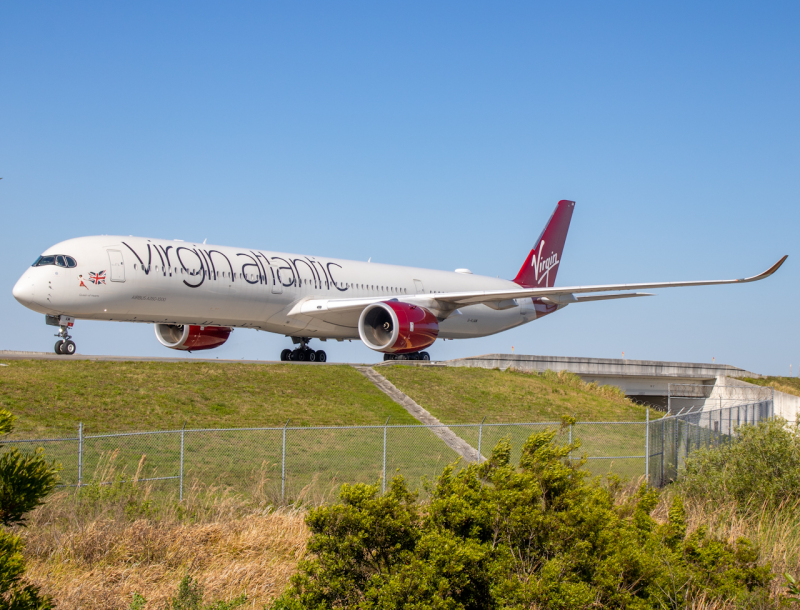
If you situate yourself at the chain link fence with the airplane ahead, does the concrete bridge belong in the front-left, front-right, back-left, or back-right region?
front-right

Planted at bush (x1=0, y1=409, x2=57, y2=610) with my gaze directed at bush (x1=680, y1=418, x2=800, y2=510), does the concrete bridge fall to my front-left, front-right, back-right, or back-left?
front-left

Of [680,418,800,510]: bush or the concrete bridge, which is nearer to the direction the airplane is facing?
the bush

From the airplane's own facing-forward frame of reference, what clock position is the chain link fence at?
The chain link fence is roughly at 10 o'clock from the airplane.

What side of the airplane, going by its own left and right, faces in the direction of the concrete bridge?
back

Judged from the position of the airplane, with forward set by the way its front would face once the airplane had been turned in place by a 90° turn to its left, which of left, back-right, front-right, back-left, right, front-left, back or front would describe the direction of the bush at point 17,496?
front-right

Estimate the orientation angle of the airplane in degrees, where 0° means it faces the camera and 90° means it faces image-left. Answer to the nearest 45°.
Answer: approximately 45°

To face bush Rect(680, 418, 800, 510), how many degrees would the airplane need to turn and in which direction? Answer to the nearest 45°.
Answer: approximately 90° to its left

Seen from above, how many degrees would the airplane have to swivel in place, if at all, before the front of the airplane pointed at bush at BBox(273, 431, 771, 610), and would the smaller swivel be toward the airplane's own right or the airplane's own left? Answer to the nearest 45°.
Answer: approximately 45° to the airplane's own left

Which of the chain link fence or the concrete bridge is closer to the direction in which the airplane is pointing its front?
the chain link fence
